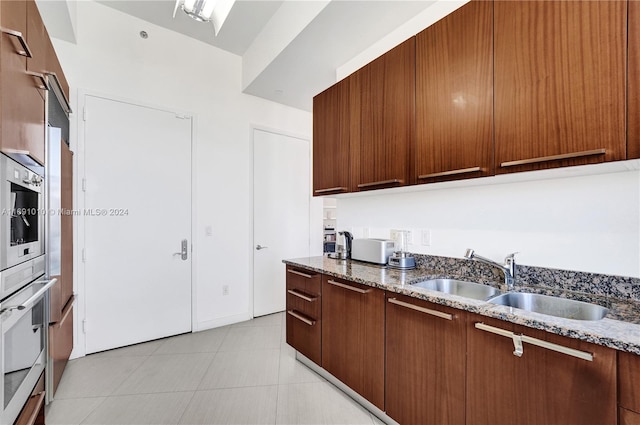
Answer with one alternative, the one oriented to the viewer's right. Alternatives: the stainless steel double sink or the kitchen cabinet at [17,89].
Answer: the kitchen cabinet

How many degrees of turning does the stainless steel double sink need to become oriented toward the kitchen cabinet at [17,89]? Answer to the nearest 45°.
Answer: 0° — it already faces it

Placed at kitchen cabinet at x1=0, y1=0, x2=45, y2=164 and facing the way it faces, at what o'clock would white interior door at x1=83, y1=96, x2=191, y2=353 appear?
The white interior door is roughly at 10 o'clock from the kitchen cabinet.

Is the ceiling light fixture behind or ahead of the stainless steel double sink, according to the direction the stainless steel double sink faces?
ahead

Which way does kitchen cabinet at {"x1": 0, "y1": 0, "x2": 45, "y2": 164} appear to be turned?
to the viewer's right

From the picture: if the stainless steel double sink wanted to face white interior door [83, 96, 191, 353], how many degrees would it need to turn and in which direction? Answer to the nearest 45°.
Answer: approximately 45° to its right

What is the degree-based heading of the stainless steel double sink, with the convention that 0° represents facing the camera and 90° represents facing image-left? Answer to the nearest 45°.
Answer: approximately 45°

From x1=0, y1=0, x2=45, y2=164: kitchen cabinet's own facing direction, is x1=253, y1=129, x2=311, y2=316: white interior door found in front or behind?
in front

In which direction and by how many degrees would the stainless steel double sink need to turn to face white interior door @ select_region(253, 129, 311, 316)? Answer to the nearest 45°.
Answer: approximately 45° to its right

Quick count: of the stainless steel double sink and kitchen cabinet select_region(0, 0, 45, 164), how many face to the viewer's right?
1
